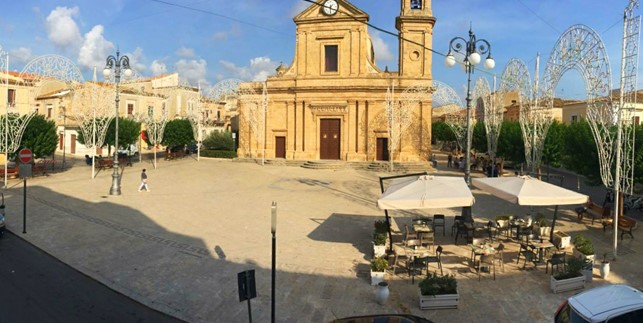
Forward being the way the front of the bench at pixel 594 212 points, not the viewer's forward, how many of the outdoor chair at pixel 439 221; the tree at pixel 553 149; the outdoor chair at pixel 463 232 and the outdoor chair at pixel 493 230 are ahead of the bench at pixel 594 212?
3

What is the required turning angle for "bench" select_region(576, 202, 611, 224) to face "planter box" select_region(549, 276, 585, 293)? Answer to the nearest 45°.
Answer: approximately 45° to its left

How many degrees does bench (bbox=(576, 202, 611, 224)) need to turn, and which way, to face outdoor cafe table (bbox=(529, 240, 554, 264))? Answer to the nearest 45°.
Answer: approximately 45° to its left

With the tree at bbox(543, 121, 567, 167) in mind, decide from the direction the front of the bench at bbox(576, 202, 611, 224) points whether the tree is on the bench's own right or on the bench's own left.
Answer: on the bench's own right

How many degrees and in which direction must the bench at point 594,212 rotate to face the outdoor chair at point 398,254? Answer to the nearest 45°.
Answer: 0° — it already faces it

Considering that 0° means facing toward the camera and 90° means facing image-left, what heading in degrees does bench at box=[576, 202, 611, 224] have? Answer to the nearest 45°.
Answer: approximately 45°

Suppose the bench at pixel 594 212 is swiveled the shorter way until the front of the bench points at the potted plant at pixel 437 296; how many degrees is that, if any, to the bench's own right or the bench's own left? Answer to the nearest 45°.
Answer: approximately 45° to the bench's own left

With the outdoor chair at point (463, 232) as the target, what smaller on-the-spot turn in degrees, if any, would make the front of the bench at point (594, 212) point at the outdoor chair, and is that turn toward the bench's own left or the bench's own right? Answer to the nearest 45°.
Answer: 0° — it already faces it
